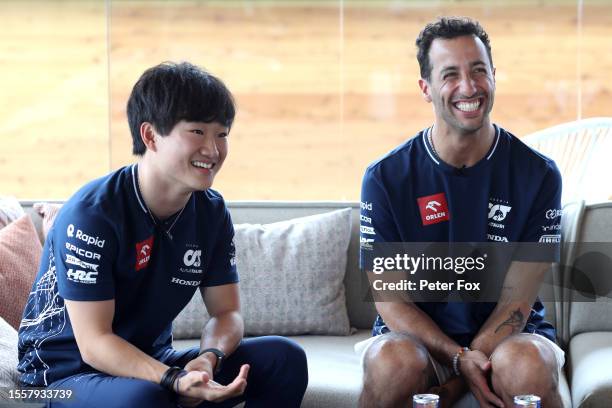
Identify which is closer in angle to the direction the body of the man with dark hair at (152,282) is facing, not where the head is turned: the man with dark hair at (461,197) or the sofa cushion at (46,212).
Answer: the man with dark hair

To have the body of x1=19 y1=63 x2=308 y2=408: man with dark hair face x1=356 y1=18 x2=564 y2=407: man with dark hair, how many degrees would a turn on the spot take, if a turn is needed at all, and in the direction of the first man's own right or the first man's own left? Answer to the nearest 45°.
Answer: approximately 45° to the first man's own left

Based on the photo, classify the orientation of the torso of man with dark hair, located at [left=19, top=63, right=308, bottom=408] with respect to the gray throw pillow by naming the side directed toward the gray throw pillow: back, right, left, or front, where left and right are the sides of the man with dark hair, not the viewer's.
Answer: left

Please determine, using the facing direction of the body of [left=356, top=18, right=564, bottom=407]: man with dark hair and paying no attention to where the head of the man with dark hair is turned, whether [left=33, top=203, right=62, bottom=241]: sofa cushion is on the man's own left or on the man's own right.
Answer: on the man's own right

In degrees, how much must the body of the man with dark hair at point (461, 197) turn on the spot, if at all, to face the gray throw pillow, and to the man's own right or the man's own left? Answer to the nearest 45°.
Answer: approximately 135° to the man's own right

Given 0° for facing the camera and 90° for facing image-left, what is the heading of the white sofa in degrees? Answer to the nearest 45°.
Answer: approximately 0°

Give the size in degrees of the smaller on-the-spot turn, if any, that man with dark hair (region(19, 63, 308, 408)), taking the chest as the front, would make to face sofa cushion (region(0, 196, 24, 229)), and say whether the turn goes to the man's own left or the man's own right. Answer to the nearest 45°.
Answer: approximately 180°

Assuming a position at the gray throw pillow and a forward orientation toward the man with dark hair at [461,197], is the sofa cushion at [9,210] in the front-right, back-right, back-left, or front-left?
back-right

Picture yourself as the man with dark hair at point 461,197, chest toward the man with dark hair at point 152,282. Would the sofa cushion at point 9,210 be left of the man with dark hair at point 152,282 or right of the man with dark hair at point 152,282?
right

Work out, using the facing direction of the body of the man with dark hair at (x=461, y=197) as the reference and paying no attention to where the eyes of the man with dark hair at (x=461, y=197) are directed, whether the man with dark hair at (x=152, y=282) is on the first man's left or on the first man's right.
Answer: on the first man's right
